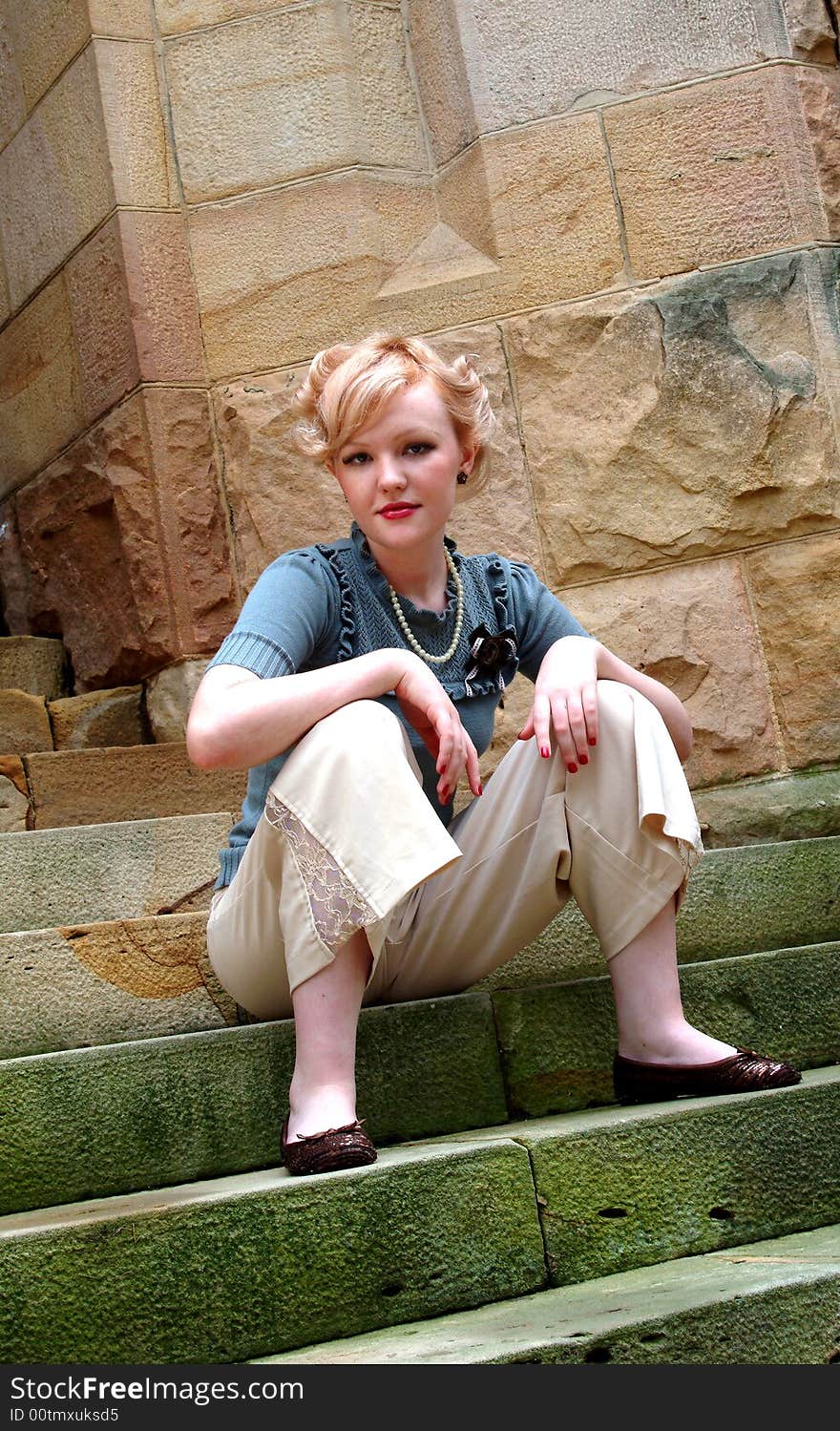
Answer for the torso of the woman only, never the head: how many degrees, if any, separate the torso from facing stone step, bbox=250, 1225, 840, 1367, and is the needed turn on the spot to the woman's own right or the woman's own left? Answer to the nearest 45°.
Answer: approximately 45° to the woman's own right

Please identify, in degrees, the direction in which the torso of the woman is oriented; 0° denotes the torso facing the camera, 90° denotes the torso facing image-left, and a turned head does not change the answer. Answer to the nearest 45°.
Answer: approximately 315°
